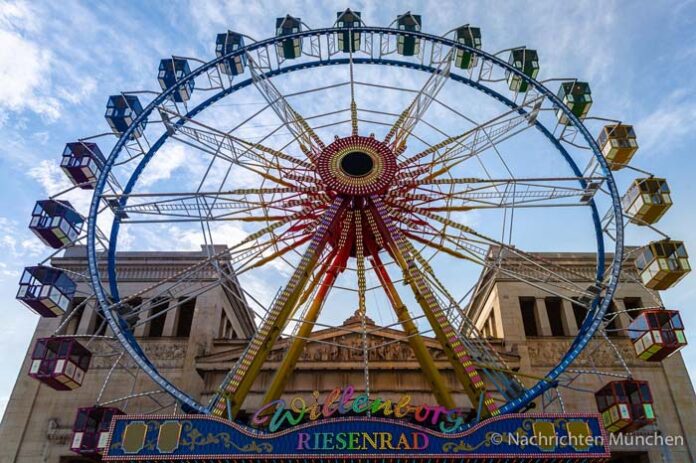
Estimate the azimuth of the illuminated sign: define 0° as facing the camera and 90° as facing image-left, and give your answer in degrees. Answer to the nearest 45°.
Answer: approximately 0°
